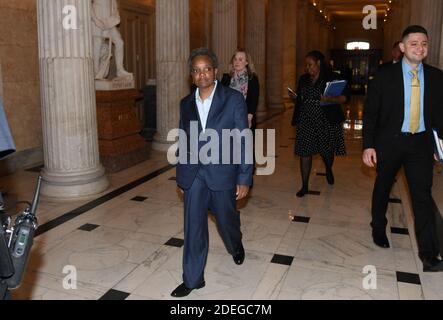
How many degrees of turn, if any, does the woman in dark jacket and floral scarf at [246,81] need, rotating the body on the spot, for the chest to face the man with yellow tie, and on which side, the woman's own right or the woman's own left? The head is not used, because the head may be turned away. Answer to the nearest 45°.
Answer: approximately 90° to the woman's own left

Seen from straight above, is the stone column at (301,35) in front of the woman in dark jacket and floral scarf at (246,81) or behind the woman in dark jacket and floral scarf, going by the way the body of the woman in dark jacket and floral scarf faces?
behind

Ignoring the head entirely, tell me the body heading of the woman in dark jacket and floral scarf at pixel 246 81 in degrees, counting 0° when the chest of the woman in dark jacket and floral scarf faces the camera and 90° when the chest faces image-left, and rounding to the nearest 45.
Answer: approximately 45°

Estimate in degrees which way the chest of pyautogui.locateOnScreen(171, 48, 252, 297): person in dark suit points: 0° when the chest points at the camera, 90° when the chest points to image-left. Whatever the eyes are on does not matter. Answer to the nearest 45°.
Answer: approximately 45°

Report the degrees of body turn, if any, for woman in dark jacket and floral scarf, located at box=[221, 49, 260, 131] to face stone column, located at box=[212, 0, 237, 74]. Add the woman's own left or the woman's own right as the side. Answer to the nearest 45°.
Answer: approximately 135° to the woman's own right

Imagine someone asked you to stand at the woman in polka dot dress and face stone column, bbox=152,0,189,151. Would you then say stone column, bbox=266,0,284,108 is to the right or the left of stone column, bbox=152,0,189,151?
right

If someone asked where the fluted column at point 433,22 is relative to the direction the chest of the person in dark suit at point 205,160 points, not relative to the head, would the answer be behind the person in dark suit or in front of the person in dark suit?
behind

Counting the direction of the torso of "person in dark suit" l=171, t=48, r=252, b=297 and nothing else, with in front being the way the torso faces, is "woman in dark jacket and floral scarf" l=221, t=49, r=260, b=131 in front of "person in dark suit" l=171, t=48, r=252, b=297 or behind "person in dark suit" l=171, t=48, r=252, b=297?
behind
